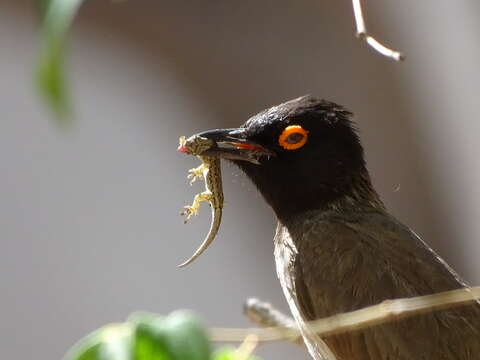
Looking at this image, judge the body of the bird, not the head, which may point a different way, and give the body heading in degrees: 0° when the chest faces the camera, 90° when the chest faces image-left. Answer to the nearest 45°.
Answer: approximately 90°

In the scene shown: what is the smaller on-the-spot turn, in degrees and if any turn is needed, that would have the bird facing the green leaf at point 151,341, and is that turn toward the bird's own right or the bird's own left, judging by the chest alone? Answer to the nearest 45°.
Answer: approximately 90° to the bird's own left

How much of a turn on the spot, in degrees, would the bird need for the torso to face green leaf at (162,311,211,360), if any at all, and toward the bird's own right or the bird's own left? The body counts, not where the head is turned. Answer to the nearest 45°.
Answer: approximately 90° to the bird's own left

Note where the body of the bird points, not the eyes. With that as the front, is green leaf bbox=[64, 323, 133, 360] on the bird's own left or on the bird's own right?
on the bird's own left
